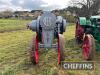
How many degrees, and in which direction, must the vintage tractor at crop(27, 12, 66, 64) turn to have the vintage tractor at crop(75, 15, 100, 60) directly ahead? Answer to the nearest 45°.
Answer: approximately 135° to its left

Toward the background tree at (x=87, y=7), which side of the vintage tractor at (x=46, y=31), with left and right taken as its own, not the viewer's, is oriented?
back

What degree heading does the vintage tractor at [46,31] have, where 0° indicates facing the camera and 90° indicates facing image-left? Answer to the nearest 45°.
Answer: approximately 0°

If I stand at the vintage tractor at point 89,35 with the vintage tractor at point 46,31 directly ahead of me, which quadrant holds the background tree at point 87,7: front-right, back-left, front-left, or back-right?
back-right
